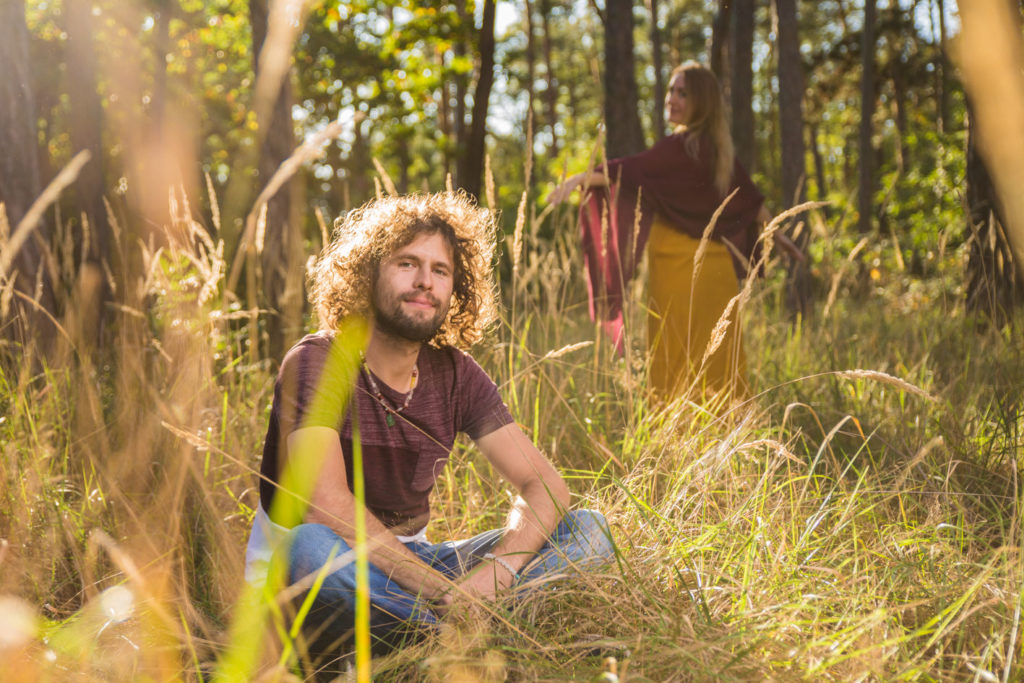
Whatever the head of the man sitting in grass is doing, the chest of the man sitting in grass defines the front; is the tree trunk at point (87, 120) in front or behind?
behind

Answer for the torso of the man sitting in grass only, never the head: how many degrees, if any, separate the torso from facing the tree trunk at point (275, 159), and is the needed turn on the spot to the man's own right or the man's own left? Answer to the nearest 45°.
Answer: approximately 135° to the man's own left

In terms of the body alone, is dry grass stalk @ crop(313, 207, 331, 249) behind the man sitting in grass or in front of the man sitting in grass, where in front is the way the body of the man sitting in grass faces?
behind

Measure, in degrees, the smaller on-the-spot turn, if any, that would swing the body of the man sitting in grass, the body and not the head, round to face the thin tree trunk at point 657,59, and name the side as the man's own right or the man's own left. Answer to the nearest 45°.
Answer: approximately 135° to the man's own left

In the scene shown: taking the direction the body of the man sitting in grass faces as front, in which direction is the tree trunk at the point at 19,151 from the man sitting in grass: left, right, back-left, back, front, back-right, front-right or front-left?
back

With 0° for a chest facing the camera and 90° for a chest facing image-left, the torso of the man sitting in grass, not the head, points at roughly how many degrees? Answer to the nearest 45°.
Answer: approximately 315°

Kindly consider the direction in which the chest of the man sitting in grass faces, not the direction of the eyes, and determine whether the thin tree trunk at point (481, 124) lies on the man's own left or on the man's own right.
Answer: on the man's own left
